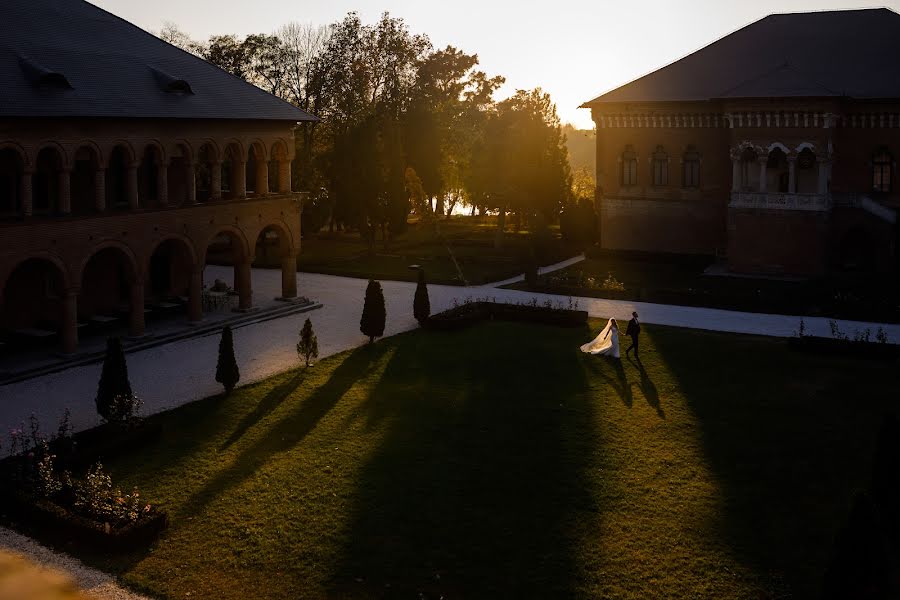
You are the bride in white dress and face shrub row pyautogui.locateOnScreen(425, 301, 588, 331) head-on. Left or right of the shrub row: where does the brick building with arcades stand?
left

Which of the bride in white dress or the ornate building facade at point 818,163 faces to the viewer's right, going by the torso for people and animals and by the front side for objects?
the bride in white dress

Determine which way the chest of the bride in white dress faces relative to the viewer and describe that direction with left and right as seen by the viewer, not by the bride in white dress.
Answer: facing to the right of the viewer

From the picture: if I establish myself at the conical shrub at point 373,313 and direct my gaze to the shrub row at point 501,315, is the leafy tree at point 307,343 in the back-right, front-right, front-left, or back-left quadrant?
back-right

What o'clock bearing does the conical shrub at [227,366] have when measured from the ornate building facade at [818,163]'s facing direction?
The conical shrub is roughly at 1 o'clock from the ornate building facade.

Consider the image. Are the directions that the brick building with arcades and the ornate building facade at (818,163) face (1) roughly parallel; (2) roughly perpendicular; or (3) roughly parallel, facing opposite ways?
roughly perpendicular

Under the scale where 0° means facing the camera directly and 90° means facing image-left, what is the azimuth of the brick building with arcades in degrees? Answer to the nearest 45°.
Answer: approximately 315°

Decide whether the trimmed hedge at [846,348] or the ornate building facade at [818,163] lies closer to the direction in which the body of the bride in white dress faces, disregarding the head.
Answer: the trimmed hedge

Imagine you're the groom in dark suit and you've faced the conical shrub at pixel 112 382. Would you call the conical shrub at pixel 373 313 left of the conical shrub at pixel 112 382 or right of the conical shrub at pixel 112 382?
right

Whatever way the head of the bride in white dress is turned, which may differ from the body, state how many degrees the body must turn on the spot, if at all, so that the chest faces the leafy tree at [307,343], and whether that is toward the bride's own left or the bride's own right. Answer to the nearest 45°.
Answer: approximately 180°

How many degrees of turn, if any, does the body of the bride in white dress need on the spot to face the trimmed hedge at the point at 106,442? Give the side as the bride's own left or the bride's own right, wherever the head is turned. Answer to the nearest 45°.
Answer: approximately 135° to the bride's own right

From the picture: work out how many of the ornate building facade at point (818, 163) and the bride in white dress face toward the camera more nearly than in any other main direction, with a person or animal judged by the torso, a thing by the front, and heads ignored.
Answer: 1
